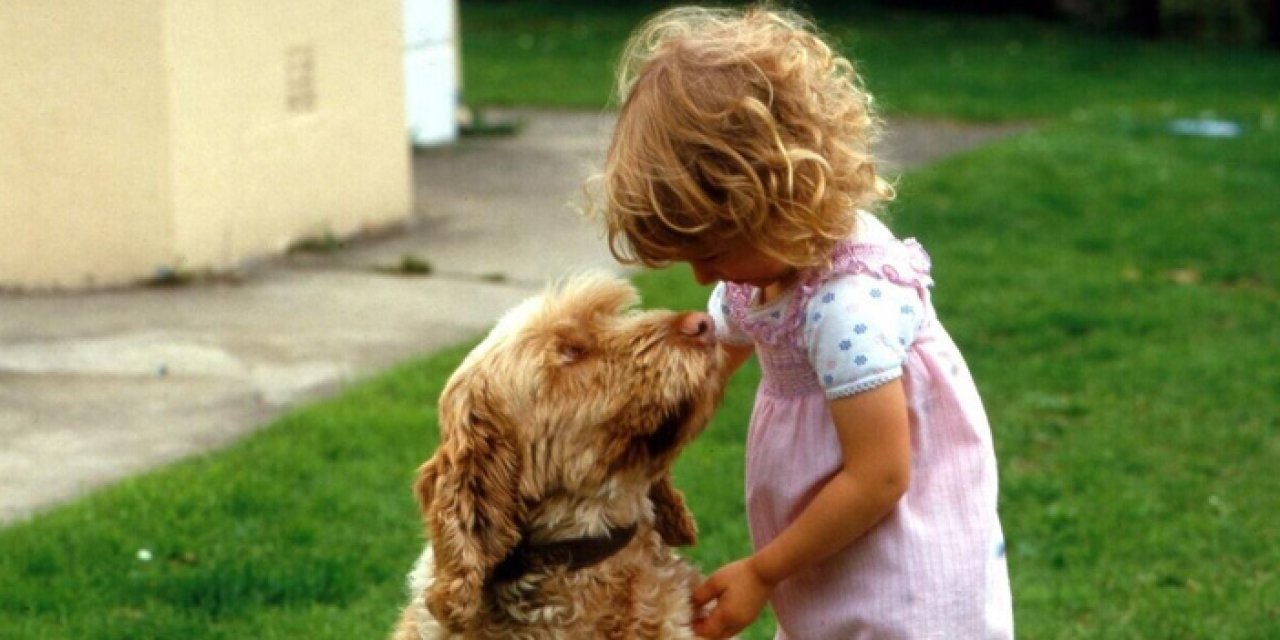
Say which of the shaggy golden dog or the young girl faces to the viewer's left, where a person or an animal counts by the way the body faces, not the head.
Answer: the young girl

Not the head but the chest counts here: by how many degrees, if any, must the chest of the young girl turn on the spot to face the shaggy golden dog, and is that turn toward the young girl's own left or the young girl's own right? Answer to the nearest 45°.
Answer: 0° — they already face it

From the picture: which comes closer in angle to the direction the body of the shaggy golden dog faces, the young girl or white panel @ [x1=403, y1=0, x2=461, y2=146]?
the young girl

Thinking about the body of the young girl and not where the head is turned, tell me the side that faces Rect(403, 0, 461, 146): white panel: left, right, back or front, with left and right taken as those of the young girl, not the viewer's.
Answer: right

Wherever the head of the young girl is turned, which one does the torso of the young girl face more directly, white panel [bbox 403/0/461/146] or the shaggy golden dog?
the shaggy golden dog

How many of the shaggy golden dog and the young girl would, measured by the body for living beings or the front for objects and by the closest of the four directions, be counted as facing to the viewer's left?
1

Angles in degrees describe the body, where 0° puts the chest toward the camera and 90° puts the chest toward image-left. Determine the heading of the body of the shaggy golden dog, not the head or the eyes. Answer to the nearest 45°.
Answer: approximately 315°

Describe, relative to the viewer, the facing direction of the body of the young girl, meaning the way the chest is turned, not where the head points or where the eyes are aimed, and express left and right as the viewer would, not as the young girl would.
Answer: facing to the left of the viewer

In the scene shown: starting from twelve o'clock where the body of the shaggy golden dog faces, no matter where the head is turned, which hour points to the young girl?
The young girl is roughly at 10 o'clock from the shaggy golden dog.

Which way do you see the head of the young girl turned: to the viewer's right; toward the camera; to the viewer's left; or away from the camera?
to the viewer's left
